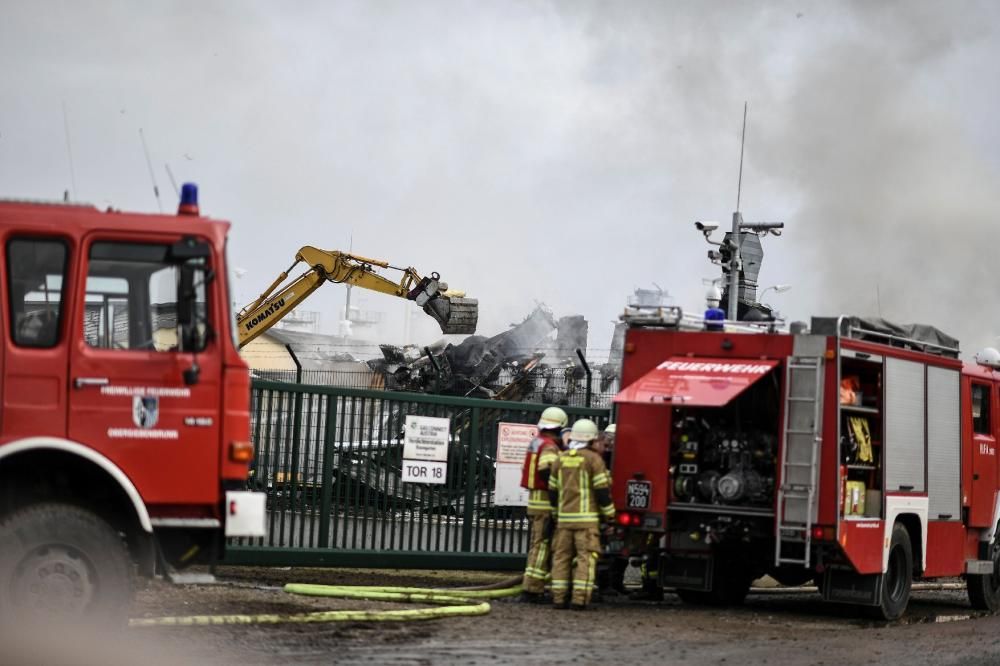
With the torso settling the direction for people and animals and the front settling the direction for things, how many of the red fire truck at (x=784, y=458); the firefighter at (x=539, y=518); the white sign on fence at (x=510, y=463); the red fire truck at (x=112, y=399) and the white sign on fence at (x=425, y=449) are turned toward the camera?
2

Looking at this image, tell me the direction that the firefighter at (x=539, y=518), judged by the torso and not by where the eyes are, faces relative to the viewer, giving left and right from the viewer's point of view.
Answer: facing away from the viewer and to the right of the viewer

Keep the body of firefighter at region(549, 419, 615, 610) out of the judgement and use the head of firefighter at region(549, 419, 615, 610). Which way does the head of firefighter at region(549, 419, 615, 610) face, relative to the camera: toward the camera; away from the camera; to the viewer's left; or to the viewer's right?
away from the camera

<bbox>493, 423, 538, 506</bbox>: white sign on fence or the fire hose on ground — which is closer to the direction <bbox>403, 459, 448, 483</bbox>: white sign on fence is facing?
the fire hose on ground

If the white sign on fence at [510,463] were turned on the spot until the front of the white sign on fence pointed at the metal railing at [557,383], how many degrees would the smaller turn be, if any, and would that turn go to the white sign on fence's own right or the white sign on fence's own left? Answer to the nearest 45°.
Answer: approximately 180°

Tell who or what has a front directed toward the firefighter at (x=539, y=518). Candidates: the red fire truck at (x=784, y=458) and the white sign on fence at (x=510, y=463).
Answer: the white sign on fence

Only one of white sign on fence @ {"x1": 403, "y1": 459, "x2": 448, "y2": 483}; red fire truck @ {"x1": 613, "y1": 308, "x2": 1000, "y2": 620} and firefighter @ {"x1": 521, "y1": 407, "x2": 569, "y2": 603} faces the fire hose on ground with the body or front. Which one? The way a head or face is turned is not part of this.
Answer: the white sign on fence

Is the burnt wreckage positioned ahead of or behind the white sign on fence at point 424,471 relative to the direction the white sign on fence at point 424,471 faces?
behind

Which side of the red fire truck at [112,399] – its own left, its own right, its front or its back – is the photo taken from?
right

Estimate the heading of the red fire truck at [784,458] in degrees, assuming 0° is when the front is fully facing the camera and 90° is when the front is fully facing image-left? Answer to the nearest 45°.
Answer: approximately 225°
